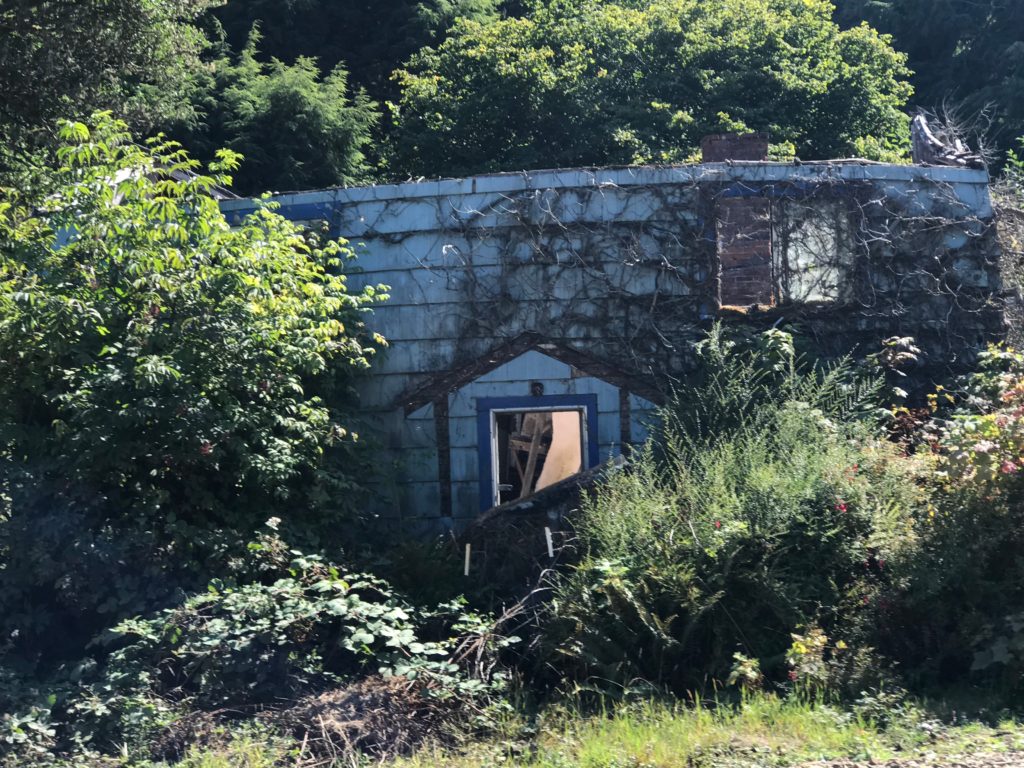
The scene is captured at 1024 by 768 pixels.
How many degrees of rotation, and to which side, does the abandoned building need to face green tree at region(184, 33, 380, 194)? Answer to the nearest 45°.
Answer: approximately 135° to its right

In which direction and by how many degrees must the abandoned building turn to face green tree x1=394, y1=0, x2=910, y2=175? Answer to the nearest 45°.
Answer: approximately 180°

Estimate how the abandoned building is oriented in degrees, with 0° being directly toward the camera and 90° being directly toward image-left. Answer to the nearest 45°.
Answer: approximately 0°

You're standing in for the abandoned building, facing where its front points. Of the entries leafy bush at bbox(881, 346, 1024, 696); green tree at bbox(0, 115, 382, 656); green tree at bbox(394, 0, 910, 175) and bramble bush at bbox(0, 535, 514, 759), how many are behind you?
1

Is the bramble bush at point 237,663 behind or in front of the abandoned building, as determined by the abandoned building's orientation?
in front

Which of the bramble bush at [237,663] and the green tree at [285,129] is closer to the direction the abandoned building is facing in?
the bramble bush

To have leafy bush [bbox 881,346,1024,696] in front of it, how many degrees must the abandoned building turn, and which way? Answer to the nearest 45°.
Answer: approximately 45° to its left

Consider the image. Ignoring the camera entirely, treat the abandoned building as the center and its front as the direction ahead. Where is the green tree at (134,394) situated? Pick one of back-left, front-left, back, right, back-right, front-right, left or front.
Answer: front-right

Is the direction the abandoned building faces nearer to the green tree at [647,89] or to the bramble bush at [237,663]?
the bramble bush
